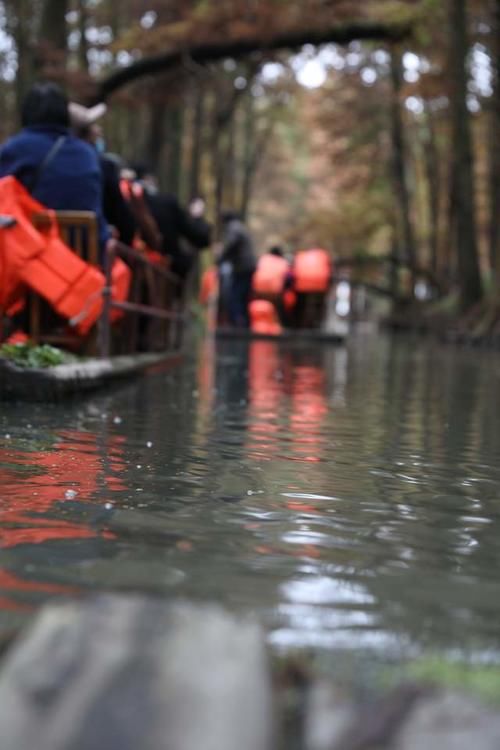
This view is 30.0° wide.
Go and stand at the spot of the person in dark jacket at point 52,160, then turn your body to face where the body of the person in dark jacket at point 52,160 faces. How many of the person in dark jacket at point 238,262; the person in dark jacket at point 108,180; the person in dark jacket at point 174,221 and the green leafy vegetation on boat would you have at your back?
1

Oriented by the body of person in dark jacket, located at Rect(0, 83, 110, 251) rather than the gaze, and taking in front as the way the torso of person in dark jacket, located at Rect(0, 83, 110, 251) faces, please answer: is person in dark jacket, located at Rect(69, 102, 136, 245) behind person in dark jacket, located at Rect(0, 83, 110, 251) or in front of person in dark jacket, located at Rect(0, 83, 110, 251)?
in front

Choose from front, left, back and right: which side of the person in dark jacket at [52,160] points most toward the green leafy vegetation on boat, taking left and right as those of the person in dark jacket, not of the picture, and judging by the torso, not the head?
back

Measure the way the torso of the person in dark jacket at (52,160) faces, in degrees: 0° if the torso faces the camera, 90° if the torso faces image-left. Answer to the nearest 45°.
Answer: approximately 180°

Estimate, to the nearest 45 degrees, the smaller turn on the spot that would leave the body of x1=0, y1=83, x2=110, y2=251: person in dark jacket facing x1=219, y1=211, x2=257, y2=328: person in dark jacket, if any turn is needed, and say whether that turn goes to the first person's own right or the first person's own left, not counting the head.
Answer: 0° — they already face them

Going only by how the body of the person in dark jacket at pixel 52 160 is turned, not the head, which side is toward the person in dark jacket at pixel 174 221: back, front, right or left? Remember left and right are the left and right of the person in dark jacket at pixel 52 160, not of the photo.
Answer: front

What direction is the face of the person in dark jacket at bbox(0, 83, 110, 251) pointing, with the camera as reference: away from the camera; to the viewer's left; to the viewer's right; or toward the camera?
away from the camera
